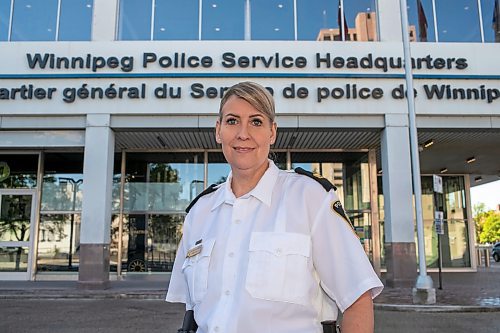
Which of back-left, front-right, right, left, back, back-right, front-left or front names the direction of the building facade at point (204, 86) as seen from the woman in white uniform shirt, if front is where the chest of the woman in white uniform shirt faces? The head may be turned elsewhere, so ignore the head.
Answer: back-right

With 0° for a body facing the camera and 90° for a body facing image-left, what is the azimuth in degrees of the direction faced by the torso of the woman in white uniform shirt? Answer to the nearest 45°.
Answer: approximately 45°

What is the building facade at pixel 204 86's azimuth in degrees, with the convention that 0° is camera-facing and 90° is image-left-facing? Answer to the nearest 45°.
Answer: approximately 0°

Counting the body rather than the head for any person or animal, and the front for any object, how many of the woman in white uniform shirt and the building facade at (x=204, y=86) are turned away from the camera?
0

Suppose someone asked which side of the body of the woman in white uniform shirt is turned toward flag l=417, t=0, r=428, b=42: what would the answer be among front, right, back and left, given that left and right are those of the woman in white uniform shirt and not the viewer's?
back

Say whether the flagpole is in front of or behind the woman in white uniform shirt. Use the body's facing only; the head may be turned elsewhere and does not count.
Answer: behind

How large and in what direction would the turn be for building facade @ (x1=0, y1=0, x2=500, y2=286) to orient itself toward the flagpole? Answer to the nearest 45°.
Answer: approximately 45° to its left

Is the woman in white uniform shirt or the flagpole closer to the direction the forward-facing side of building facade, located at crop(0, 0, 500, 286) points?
the woman in white uniform shirt

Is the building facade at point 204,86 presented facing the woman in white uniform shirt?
yes
